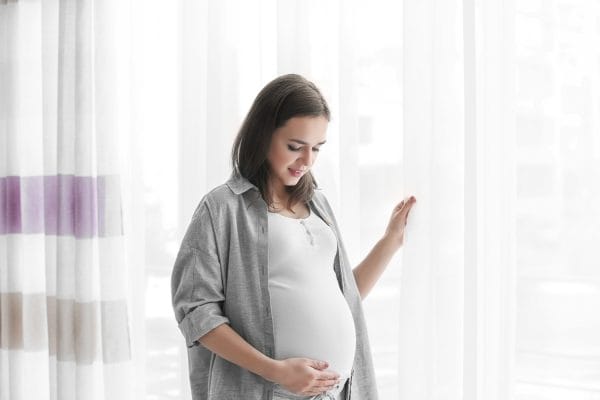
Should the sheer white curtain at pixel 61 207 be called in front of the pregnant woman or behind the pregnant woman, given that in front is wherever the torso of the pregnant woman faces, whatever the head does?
behind

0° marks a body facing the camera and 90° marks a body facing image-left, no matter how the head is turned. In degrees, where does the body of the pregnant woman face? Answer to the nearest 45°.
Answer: approximately 315°
